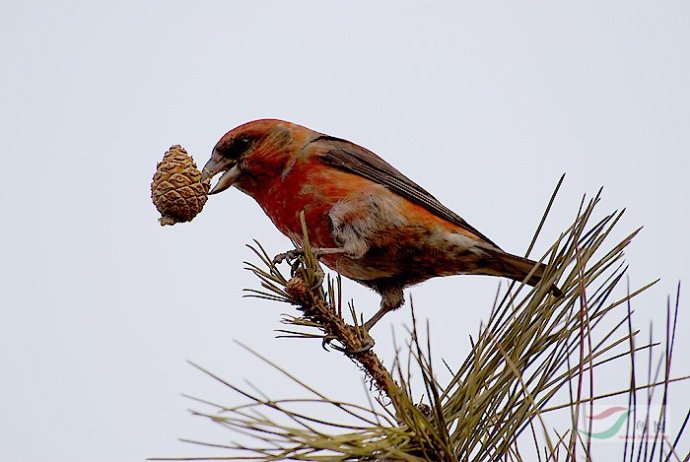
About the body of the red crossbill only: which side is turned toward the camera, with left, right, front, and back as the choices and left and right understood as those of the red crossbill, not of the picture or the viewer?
left
